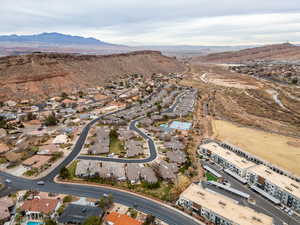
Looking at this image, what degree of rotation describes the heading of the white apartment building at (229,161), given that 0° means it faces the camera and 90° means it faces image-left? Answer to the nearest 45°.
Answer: approximately 45°

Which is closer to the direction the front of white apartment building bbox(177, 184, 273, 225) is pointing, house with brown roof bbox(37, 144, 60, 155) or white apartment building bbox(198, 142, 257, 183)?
the house with brown roof

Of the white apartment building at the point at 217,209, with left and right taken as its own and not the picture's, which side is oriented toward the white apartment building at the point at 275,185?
back

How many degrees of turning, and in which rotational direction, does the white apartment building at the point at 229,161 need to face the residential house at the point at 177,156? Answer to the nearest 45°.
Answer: approximately 45° to its right

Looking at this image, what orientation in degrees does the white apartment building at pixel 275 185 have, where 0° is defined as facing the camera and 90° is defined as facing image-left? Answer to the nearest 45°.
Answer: approximately 45°

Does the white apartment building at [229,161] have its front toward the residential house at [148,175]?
yes

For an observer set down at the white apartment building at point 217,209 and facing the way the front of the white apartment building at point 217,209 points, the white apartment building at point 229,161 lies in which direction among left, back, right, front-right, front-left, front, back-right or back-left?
back-right

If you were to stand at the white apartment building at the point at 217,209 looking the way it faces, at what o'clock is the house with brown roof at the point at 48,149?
The house with brown roof is roughly at 2 o'clock from the white apartment building.

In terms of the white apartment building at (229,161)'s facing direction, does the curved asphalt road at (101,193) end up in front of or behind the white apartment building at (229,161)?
in front

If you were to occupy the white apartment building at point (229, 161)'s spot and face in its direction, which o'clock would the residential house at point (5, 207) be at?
The residential house is roughly at 12 o'clock from the white apartment building.

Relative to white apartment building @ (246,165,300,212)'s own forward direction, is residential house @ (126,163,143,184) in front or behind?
in front

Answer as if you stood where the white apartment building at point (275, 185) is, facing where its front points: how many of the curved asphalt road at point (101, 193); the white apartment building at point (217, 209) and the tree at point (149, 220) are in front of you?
3

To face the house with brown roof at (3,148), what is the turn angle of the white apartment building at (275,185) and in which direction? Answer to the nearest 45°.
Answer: approximately 45° to its right
